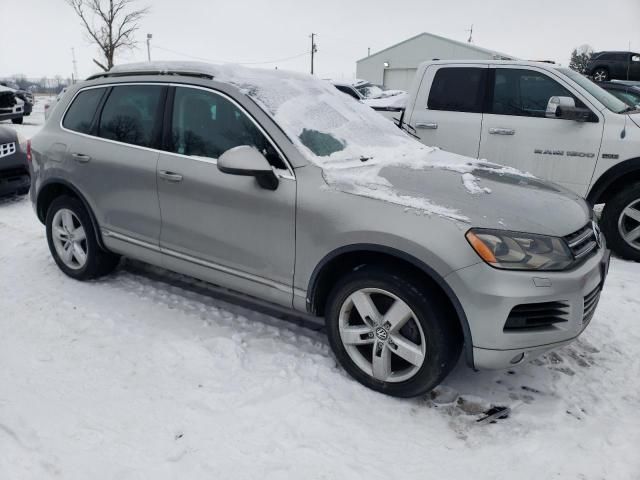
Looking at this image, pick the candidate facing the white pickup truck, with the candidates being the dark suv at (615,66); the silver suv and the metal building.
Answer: the metal building

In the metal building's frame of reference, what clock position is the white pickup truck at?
The white pickup truck is roughly at 12 o'clock from the metal building.

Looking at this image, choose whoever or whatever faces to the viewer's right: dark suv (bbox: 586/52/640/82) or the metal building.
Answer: the dark suv

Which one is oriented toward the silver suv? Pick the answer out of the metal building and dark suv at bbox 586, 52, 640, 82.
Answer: the metal building

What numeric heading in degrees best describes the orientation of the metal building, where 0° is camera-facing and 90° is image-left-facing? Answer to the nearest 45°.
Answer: approximately 0°

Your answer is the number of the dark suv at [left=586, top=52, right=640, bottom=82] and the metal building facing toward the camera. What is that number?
1

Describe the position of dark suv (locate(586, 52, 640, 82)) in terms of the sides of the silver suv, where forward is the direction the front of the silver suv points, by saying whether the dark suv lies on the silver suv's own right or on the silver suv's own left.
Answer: on the silver suv's own left

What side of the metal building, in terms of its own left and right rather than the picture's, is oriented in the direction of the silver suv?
front

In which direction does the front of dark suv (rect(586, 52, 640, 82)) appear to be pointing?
to the viewer's right

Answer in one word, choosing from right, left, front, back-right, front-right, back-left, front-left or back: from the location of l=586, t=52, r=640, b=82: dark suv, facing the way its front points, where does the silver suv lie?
right

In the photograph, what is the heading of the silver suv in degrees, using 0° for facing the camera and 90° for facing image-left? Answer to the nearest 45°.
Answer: approximately 315°

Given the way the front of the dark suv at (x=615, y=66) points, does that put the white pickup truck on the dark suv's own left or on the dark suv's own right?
on the dark suv's own right
